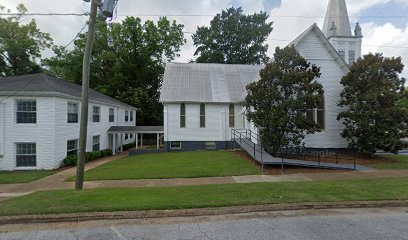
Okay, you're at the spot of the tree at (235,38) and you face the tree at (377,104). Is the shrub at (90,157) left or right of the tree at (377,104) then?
right

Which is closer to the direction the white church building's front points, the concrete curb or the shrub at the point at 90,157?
the concrete curb

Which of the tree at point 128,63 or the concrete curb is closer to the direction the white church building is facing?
the concrete curb

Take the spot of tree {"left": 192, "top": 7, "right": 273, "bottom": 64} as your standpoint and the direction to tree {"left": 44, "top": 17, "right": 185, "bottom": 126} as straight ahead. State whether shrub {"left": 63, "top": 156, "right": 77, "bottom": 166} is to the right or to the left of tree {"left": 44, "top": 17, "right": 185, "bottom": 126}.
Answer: left

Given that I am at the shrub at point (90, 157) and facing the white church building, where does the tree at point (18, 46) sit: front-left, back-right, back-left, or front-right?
back-left

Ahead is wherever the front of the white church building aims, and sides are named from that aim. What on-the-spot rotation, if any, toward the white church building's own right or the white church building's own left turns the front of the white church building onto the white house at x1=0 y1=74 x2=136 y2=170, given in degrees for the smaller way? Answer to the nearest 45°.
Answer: approximately 135° to the white church building's own right

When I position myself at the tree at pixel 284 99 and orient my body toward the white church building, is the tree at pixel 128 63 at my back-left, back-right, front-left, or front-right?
front-left

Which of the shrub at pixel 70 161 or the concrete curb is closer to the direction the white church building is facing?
the concrete curb

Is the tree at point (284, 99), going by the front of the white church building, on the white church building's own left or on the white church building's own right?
on the white church building's own left
